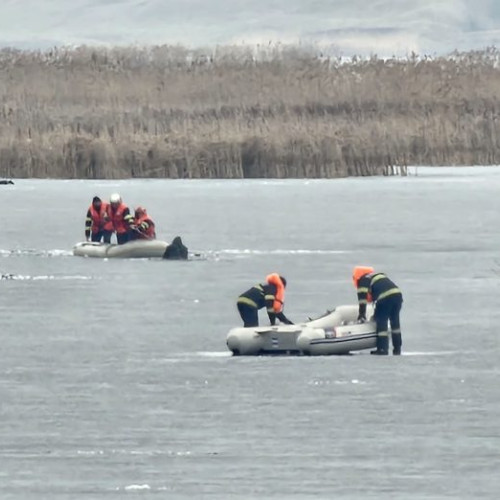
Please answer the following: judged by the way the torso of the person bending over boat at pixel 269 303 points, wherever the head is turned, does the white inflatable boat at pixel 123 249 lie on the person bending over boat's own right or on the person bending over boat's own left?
on the person bending over boat's own left

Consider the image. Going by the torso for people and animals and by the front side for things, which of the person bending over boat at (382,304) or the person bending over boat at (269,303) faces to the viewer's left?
the person bending over boat at (382,304)

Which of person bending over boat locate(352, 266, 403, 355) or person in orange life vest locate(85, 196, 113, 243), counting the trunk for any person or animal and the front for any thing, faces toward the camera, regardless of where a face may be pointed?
the person in orange life vest

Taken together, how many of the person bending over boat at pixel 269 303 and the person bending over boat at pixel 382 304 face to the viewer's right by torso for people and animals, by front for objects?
1

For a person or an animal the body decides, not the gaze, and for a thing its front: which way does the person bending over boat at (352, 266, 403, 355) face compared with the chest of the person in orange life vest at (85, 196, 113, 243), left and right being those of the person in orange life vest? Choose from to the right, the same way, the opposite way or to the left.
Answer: to the right

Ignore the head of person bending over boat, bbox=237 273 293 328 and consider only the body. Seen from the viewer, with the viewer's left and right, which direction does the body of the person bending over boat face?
facing to the right of the viewer

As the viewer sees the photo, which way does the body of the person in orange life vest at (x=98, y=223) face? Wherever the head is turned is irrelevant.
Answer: toward the camera

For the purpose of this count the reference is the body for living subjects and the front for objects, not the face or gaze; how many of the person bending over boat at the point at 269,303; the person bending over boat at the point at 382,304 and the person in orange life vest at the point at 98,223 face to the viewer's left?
1

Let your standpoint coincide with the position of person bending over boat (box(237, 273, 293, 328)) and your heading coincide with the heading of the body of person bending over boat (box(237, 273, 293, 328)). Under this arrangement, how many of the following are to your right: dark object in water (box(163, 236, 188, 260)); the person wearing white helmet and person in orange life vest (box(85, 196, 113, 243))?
0

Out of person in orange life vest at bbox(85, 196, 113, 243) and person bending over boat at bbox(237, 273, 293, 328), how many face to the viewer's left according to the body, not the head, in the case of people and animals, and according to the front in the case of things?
0

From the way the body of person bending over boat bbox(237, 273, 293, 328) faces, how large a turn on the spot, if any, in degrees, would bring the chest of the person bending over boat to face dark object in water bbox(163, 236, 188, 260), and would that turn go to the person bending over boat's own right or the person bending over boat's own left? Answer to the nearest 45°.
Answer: approximately 90° to the person bending over boat's own left

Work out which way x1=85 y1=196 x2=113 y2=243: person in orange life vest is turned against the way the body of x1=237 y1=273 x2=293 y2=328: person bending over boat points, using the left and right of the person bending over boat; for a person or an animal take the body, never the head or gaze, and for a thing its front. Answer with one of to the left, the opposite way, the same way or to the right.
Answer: to the right

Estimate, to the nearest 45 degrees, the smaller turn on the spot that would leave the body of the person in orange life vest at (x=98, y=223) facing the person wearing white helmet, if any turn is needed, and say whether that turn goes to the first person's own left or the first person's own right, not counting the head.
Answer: approximately 45° to the first person's own left

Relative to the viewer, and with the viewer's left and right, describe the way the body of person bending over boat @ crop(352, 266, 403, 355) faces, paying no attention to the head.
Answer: facing to the left of the viewer

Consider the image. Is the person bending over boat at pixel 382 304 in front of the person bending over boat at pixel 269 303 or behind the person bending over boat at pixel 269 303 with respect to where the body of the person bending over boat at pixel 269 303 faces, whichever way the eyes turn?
in front
